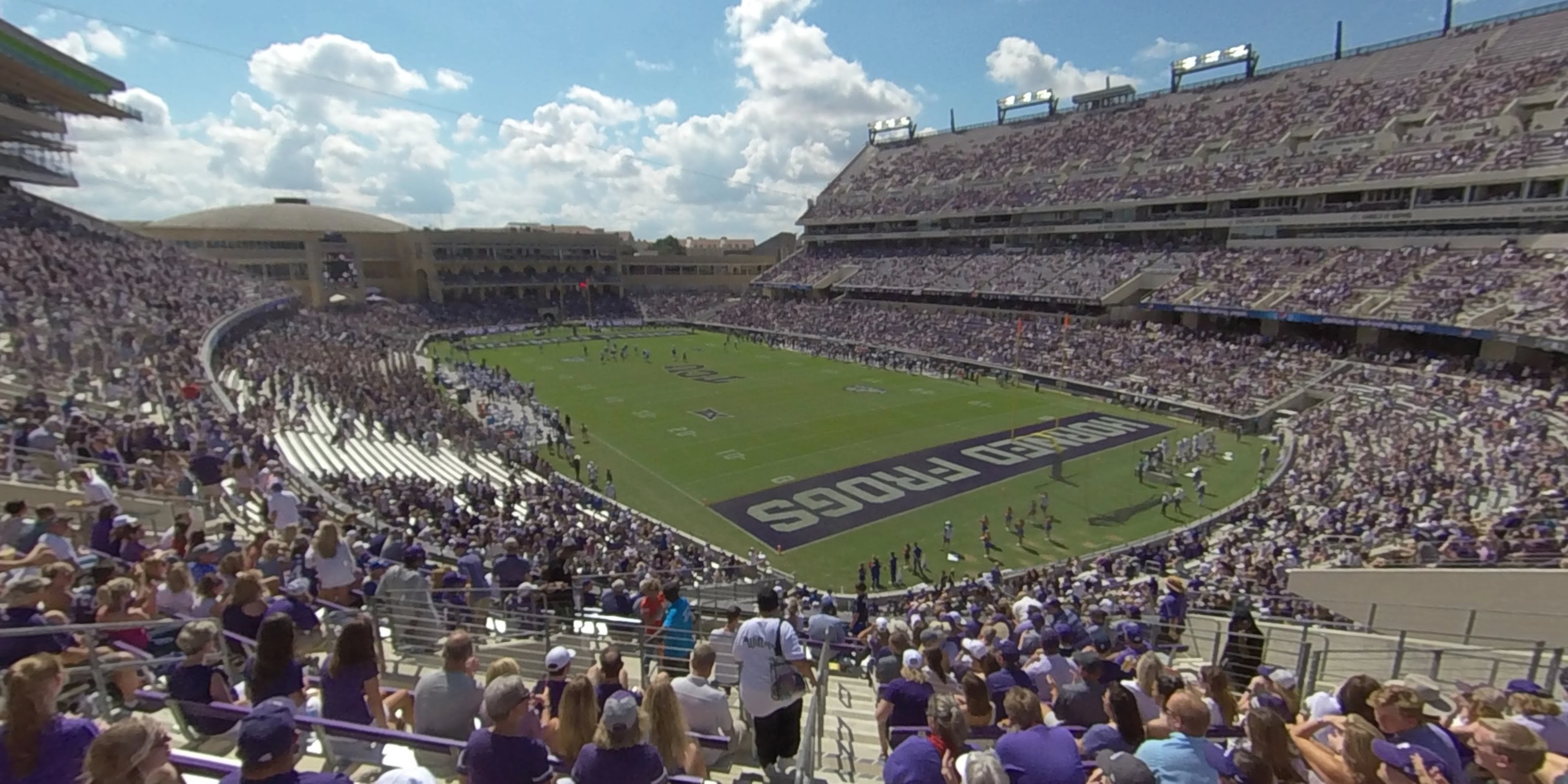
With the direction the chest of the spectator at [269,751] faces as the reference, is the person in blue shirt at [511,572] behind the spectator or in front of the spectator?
in front

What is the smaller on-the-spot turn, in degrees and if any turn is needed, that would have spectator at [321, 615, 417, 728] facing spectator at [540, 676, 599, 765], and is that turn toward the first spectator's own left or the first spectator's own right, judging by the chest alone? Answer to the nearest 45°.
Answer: approximately 90° to the first spectator's own right

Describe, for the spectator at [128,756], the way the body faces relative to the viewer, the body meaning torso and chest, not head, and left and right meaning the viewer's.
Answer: facing away from the viewer and to the right of the viewer

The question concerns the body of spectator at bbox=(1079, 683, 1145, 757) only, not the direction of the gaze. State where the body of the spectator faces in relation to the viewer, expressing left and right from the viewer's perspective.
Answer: facing away from the viewer and to the left of the viewer

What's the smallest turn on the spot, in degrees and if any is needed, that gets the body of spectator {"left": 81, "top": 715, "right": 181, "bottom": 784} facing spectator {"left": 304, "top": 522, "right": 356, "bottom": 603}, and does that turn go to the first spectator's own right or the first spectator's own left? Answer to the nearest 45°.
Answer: approximately 45° to the first spectator's own left

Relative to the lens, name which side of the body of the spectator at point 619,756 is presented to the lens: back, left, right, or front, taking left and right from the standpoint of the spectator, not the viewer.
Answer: back

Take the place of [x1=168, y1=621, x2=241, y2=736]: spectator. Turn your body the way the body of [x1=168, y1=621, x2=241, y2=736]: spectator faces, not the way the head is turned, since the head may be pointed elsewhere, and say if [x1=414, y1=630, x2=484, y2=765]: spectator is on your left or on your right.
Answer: on your right

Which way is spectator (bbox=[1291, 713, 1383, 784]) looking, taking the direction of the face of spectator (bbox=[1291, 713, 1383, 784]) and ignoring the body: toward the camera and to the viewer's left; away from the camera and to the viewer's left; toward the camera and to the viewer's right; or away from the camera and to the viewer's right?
away from the camera and to the viewer's left

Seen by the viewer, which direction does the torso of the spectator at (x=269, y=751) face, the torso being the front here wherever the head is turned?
away from the camera

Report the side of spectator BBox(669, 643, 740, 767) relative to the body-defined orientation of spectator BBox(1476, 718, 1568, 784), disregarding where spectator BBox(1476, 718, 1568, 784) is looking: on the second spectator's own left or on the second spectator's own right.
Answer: on the second spectator's own left

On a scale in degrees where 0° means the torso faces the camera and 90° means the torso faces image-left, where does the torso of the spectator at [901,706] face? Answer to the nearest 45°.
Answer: approximately 180°

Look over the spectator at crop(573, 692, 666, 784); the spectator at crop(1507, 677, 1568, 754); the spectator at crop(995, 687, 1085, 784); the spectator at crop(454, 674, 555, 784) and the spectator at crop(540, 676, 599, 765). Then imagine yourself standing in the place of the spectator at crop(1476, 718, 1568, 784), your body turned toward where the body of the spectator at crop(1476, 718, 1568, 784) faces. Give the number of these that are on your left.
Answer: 4

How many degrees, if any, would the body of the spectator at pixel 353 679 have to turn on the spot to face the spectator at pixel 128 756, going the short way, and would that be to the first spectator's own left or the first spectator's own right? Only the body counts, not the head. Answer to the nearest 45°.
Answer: approximately 180°

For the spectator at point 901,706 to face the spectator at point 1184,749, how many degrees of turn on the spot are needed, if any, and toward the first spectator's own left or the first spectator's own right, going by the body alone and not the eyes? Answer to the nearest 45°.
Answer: approximately 135° to the first spectator's own right
